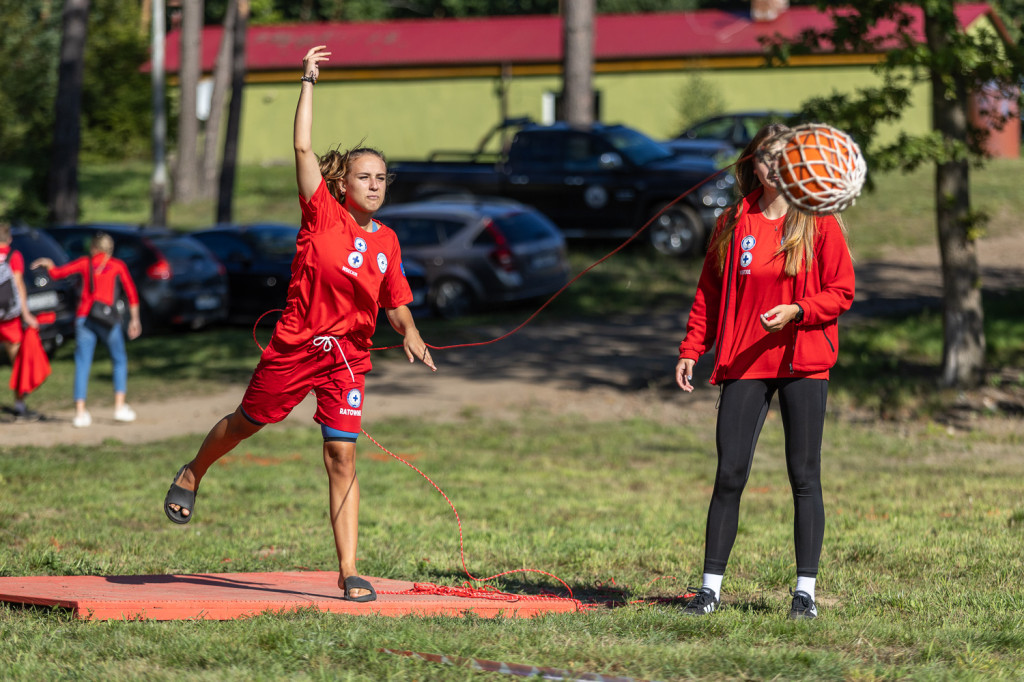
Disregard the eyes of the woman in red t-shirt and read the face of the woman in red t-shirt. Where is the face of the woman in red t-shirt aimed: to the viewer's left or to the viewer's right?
to the viewer's right

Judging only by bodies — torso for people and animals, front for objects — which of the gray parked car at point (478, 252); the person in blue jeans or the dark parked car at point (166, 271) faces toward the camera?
the person in blue jeans

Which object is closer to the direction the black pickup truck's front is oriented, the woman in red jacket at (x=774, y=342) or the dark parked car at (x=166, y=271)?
the woman in red jacket

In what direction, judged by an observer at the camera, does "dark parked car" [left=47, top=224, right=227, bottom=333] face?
facing away from the viewer and to the left of the viewer

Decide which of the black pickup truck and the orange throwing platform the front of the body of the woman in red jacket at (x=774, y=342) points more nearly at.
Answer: the orange throwing platform

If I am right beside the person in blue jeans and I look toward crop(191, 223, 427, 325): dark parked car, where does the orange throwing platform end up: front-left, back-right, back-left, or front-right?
back-right

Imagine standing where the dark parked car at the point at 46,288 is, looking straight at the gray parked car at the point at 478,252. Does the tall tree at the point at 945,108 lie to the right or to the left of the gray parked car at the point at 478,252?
right

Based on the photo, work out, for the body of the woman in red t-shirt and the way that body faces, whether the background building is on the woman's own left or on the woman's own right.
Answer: on the woman's own left

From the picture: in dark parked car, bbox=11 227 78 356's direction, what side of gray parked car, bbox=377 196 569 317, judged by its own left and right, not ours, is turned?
left

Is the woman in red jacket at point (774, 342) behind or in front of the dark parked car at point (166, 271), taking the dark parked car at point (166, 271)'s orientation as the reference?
behind

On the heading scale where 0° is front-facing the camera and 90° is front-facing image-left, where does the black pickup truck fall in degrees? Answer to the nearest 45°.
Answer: approximately 315°
